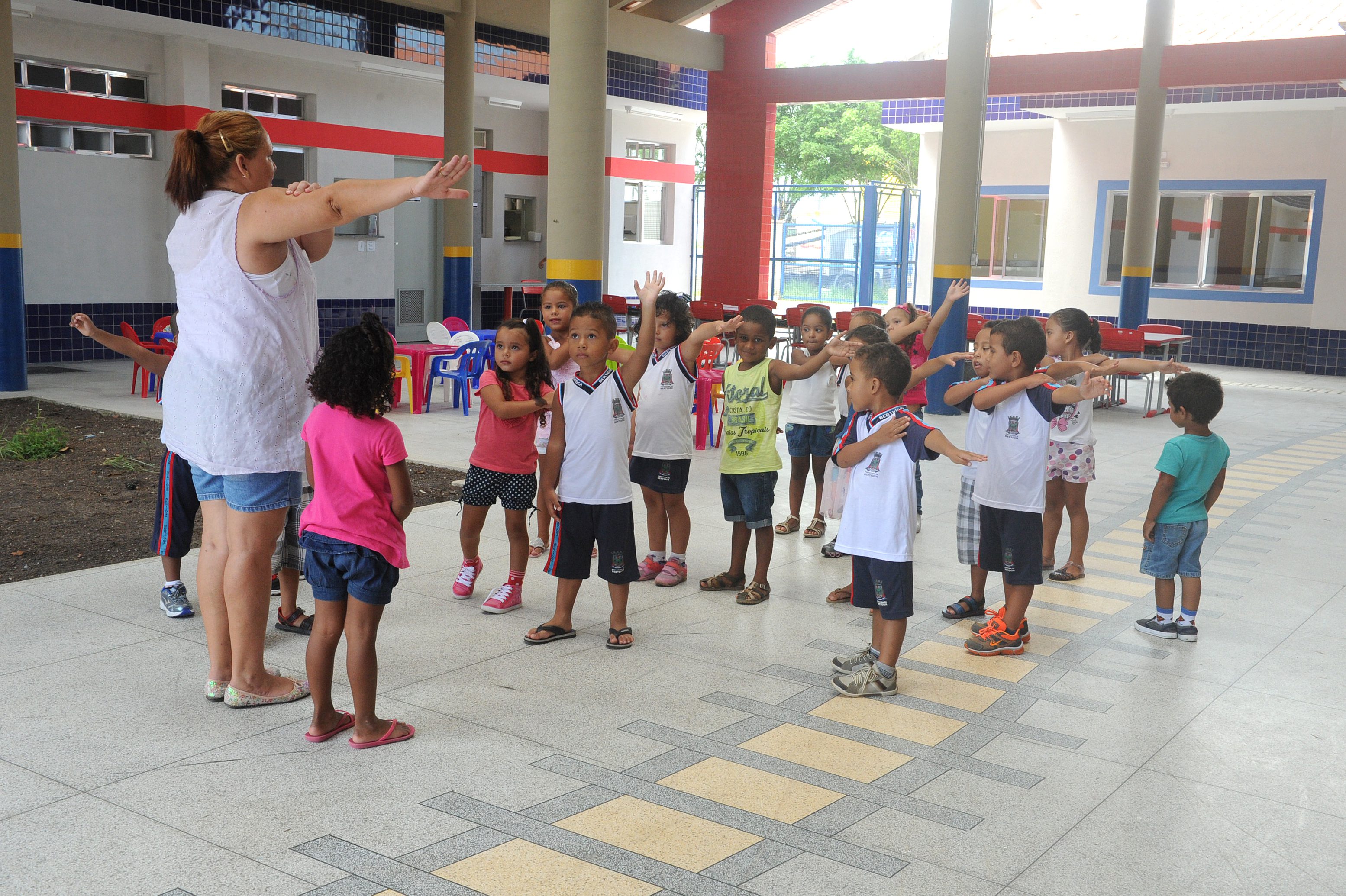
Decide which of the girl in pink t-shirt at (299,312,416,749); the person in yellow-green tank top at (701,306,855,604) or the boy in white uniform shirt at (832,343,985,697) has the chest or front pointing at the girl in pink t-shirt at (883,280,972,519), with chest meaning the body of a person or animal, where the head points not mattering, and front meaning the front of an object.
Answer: the girl in pink t-shirt at (299,312,416,749)

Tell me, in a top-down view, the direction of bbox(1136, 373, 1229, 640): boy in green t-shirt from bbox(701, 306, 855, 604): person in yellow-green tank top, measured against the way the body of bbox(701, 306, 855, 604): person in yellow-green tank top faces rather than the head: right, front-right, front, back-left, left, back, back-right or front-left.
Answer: back-left

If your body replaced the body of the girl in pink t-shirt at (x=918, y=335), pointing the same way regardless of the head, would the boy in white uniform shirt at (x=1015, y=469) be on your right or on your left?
on your left

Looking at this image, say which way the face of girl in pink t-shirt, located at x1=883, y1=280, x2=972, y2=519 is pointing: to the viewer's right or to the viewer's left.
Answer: to the viewer's left

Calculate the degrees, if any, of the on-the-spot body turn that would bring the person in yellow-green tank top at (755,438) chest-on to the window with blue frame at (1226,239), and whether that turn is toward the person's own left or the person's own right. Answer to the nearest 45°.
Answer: approximately 180°

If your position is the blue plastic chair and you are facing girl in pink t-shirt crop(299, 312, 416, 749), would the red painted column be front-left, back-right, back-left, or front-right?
back-left

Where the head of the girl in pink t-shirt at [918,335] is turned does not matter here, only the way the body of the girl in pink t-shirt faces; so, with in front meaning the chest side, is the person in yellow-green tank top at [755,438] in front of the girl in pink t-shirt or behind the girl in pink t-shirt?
in front

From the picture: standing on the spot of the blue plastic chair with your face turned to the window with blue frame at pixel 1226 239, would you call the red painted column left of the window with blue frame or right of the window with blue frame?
left

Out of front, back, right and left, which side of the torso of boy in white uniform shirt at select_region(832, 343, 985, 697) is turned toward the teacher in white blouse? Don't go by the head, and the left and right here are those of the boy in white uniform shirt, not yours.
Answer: front

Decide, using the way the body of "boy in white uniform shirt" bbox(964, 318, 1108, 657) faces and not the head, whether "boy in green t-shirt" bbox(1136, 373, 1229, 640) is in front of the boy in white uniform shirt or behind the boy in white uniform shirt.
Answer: behind

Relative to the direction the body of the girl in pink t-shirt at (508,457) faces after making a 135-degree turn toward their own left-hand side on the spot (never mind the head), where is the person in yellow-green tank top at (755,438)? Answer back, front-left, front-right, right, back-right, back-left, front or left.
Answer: front

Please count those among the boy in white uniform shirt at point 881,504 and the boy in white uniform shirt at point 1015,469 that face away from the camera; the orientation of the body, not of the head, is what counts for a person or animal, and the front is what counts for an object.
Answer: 0

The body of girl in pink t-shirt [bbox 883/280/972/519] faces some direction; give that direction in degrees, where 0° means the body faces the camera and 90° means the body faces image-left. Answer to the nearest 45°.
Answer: approximately 45°

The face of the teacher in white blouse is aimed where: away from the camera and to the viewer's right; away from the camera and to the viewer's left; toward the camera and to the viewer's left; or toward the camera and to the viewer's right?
away from the camera and to the viewer's right

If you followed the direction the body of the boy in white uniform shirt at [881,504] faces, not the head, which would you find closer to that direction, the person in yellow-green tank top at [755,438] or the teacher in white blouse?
the teacher in white blouse
